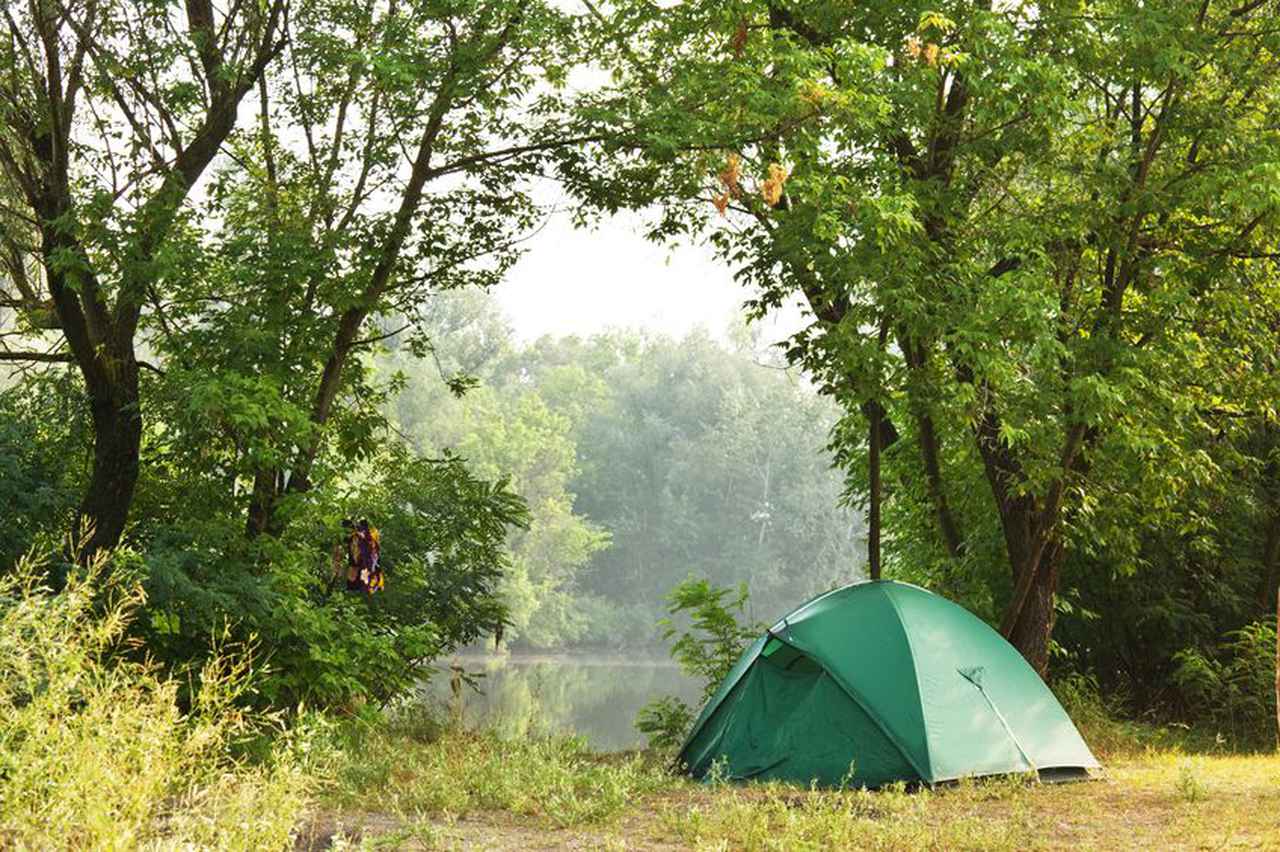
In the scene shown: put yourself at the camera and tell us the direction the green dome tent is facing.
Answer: facing the viewer and to the left of the viewer

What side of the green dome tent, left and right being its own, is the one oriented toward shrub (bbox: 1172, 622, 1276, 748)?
back

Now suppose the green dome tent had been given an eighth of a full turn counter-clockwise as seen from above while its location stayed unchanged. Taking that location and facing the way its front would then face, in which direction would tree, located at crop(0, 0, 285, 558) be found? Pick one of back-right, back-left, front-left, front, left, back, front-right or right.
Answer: right

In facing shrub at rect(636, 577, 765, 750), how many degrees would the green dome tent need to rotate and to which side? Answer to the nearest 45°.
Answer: approximately 90° to its right

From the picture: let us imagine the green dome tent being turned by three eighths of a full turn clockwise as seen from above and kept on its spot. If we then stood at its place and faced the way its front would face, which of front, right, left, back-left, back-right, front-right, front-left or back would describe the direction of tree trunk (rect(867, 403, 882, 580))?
front

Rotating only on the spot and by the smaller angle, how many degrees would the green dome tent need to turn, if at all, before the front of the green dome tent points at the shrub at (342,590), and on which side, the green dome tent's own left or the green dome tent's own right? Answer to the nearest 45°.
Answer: approximately 45° to the green dome tent's own right

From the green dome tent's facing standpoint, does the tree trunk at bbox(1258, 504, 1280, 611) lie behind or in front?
behind

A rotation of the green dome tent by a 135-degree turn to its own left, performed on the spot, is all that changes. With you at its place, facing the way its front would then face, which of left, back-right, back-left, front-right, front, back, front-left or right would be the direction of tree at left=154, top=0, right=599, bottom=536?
back
